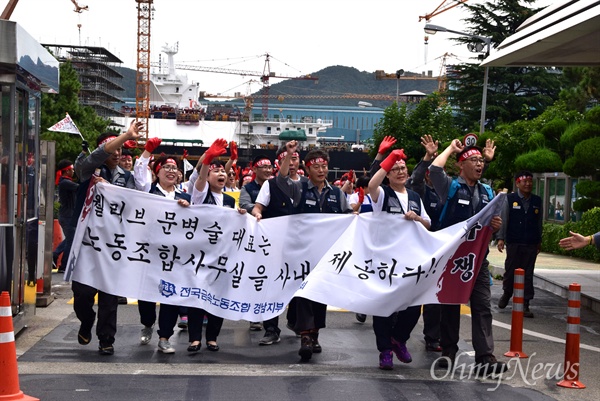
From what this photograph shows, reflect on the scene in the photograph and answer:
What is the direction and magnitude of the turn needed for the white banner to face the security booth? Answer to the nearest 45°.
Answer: approximately 90° to its right

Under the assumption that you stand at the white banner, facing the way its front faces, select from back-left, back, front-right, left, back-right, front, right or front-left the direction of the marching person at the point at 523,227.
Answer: back-left

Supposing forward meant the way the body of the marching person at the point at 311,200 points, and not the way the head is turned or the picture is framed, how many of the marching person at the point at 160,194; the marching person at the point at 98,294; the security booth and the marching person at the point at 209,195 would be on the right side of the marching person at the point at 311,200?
4

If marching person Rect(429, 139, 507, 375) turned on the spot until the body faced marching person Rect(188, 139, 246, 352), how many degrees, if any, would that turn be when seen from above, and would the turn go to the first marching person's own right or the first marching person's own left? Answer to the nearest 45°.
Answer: approximately 135° to the first marching person's own right

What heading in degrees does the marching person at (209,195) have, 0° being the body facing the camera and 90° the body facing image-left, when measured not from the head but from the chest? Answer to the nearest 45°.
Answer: approximately 0°

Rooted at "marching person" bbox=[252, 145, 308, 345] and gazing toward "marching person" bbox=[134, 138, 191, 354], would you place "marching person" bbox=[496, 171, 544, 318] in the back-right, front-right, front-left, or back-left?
back-right

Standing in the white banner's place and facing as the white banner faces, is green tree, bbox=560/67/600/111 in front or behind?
behind

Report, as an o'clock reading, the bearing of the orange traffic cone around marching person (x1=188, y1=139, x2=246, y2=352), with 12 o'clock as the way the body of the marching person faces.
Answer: The orange traffic cone is roughly at 1 o'clock from the marching person.

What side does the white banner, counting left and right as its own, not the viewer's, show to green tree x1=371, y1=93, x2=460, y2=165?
back

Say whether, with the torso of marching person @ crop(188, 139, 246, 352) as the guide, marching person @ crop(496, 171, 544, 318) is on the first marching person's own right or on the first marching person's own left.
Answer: on the first marching person's own left

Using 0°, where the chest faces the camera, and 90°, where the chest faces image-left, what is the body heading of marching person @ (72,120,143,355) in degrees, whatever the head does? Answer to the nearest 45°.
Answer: approximately 315°

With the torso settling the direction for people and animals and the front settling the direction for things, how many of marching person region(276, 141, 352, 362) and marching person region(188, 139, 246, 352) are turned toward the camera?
2

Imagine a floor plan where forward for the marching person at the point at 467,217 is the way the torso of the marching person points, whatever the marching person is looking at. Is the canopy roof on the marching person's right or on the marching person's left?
on the marching person's left
